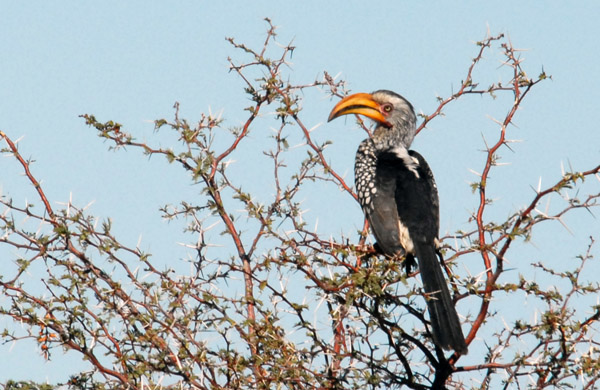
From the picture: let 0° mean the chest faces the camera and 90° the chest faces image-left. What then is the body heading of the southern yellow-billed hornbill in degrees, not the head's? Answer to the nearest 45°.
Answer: approximately 135°
